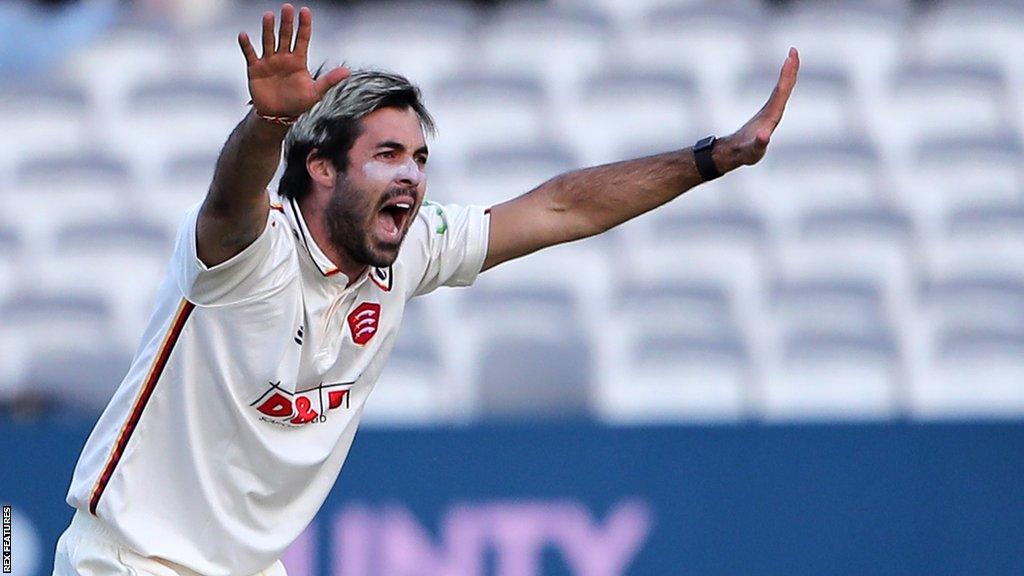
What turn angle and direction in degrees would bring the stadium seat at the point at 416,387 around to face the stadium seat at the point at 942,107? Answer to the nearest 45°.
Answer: approximately 90° to its left

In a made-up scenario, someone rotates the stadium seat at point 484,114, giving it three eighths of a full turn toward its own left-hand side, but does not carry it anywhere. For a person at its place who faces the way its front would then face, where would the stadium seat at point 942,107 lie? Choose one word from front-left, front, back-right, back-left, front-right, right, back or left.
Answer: front-right

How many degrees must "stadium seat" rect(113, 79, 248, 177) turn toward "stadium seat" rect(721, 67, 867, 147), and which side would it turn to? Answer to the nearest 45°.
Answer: approximately 90° to its left

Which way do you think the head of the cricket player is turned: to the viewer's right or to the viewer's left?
to the viewer's right

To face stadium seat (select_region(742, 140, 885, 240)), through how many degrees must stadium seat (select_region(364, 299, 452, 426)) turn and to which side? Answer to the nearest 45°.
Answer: approximately 90° to its left

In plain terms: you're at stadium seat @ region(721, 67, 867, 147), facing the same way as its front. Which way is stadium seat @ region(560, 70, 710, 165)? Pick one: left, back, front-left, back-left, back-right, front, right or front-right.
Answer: right

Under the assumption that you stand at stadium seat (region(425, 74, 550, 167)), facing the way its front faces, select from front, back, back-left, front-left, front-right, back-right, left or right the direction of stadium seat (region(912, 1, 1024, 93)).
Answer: left

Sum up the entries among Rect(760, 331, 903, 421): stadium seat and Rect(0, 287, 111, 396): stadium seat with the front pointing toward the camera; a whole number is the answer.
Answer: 2
